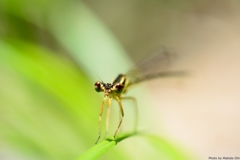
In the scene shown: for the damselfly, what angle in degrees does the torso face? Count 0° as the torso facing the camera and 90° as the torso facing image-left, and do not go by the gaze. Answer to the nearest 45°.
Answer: approximately 45°
